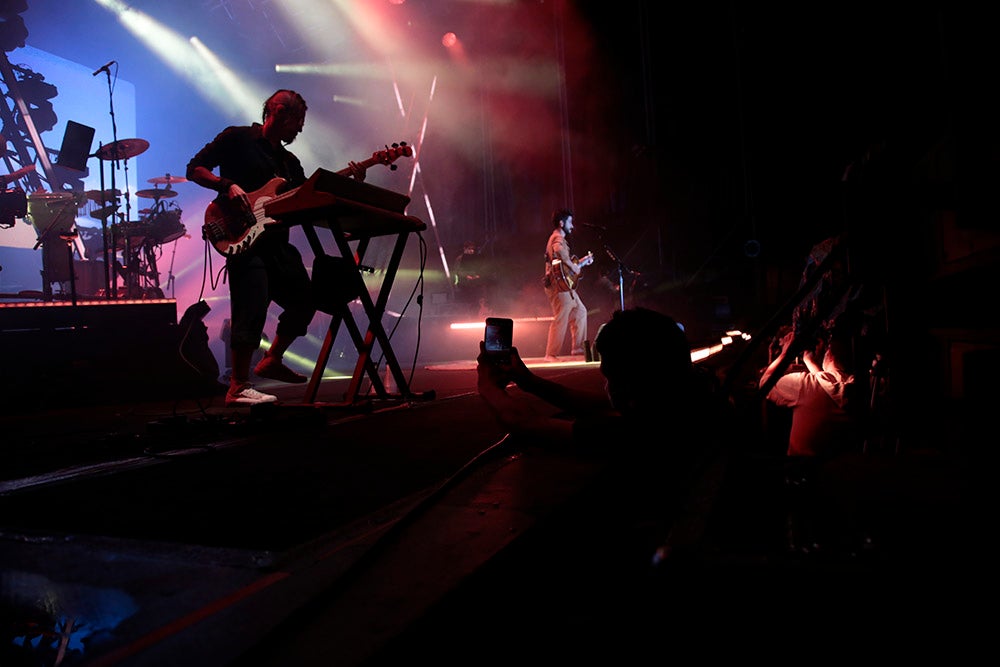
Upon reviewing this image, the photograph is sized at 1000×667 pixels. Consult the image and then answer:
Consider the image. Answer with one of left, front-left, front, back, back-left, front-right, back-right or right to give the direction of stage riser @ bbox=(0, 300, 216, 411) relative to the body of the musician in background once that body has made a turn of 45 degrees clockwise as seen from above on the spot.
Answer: right

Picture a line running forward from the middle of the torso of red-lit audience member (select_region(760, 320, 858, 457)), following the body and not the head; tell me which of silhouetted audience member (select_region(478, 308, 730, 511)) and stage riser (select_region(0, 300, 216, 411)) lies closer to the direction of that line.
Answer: the stage riser

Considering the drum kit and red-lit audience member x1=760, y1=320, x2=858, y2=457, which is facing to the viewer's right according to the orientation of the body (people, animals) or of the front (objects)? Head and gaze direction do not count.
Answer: the drum kit

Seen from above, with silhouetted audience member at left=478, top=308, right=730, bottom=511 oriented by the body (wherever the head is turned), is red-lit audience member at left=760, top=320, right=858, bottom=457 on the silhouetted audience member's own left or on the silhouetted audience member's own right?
on the silhouetted audience member's own right

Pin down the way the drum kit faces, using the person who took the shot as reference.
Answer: facing to the right of the viewer

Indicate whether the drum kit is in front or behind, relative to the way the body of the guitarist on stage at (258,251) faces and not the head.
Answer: behind

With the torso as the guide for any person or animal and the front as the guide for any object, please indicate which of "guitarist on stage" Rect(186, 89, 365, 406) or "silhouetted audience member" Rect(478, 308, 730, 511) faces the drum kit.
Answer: the silhouetted audience member

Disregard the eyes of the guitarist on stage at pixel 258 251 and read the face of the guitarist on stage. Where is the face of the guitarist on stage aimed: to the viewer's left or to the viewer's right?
to the viewer's right

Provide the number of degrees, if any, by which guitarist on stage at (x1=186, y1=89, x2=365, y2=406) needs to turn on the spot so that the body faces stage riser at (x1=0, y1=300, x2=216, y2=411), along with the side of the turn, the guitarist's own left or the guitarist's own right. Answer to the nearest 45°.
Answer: approximately 180°

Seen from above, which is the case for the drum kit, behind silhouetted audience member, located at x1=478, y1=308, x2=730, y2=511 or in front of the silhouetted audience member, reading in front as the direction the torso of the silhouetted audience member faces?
in front

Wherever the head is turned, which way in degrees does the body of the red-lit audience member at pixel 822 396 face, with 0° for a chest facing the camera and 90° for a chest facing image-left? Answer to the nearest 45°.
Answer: approximately 135°

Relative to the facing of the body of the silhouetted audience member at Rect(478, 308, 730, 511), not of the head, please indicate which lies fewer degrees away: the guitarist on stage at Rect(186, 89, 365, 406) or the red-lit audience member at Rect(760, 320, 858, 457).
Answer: the guitarist on stage

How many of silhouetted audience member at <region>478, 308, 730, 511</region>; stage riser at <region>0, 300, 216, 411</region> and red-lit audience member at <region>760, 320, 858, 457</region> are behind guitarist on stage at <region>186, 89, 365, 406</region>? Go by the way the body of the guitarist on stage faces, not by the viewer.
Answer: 1
